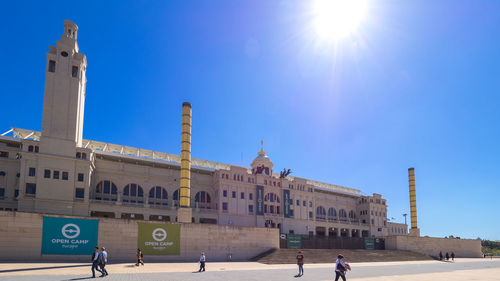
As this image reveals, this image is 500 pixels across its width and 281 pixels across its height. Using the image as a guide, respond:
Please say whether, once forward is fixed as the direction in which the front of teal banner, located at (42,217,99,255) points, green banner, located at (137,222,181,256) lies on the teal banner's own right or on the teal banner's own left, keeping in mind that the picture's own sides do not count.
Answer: on the teal banner's own left

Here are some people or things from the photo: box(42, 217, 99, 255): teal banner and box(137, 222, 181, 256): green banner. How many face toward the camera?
2

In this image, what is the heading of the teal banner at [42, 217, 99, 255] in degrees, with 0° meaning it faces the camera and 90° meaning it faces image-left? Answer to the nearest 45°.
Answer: approximately 0°

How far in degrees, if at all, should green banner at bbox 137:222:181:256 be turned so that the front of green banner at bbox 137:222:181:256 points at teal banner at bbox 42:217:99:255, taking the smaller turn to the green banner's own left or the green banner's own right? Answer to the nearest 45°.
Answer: approximately 45° to the green banner's own right

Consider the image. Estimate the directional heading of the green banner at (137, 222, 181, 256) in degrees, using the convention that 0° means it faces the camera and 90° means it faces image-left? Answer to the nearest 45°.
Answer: approximately 0°
